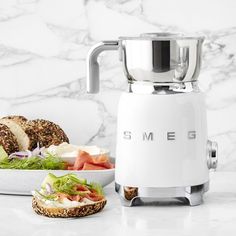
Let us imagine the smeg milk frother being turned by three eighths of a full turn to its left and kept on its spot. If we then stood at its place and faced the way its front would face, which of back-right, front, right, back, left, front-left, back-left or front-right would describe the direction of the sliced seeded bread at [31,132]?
left

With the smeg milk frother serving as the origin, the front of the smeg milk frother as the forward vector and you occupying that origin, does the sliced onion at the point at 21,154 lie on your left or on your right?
on your right

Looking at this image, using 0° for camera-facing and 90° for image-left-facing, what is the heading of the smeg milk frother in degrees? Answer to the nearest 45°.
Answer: approximately 0°
